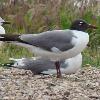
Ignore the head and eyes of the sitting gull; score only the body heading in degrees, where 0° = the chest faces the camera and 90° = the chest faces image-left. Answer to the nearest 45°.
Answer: approximately 270°

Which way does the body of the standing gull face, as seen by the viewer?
to the viewer's right

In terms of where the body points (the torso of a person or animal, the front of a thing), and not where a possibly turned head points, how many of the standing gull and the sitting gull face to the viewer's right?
2
